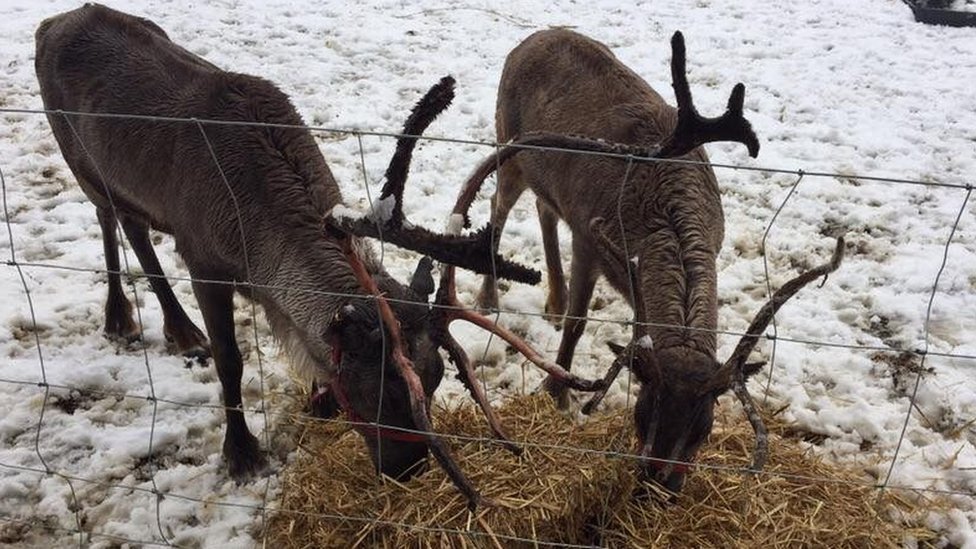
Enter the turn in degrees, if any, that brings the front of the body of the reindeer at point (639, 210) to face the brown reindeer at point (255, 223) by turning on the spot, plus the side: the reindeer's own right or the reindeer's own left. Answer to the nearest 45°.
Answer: approximately 90° to the reindeer's own right

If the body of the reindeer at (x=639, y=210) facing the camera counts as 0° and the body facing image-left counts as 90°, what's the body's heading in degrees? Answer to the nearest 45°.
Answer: approximately 315°

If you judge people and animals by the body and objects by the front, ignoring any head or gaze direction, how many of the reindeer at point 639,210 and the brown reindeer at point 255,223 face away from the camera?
0

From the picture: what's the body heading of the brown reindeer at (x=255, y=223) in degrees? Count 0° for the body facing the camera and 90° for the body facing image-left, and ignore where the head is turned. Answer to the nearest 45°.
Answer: approximately 315°

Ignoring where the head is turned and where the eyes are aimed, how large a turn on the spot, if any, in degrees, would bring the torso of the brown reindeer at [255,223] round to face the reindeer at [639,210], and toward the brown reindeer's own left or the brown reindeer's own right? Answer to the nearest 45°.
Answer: approximately 45° to the brown reindeer's own left
